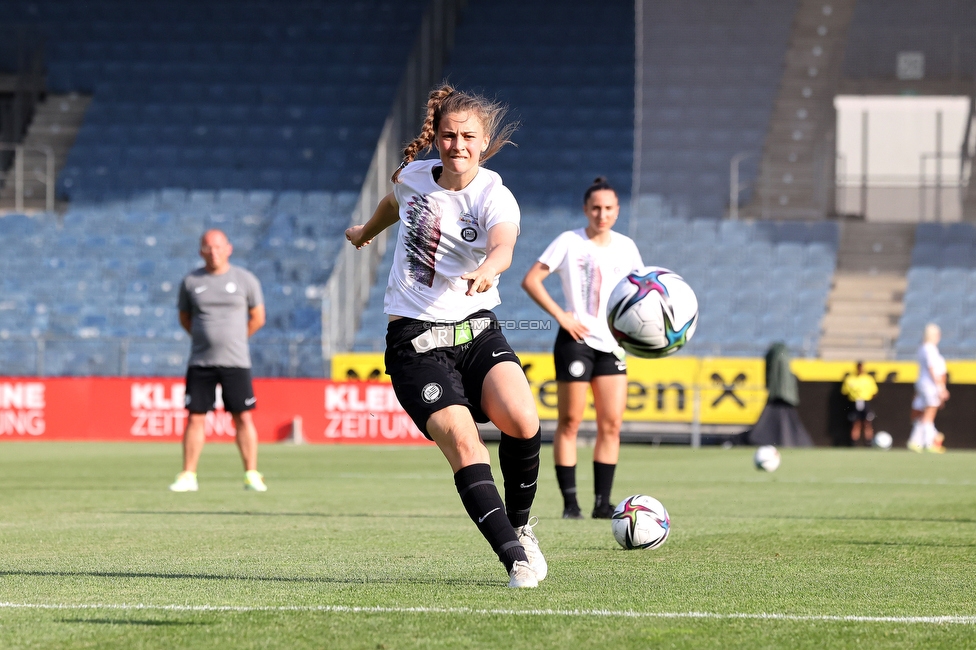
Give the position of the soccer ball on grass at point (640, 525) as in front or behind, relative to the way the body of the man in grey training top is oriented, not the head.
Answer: in front

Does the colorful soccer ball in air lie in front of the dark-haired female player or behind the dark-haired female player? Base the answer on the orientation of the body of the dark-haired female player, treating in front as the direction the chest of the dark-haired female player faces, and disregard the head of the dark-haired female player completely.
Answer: in front

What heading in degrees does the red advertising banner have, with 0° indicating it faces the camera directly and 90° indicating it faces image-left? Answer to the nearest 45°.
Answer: approximately 0°

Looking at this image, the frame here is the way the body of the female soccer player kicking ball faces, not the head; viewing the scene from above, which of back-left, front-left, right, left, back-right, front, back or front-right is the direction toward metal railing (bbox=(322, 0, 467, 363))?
back

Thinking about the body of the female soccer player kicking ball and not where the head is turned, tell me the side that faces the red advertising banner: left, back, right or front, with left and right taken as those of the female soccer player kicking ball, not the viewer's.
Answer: back

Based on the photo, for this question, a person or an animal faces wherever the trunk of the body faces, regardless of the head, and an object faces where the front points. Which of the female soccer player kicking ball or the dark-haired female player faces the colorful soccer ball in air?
the dark-haired female player

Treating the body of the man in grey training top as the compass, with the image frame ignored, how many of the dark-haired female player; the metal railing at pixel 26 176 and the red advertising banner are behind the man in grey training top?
2

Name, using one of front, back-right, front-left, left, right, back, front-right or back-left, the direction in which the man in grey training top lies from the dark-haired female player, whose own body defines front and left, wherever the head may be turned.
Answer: back-right
